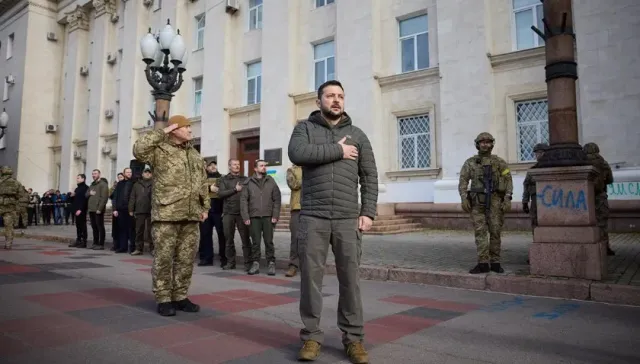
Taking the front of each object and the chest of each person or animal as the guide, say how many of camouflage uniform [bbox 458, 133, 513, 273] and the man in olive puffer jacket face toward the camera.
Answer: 2

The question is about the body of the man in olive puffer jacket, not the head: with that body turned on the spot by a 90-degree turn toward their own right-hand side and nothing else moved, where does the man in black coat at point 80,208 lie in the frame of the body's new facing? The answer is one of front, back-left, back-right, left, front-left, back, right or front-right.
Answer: front-right

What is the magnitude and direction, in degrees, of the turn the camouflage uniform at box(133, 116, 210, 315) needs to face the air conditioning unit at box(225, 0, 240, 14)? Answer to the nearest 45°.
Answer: approximately 135° to its left

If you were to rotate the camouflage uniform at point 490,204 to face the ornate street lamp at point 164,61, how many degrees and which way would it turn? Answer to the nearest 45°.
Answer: approximately 90° to its right

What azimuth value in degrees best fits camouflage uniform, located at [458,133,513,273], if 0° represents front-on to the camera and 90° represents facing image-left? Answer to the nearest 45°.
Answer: approximately 0°

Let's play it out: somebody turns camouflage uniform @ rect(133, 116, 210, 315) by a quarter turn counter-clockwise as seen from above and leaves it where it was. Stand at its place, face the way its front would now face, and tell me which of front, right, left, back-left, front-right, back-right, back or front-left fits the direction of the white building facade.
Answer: front

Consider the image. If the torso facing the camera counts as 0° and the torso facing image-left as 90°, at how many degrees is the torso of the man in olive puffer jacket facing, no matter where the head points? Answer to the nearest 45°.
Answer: approximately 0°

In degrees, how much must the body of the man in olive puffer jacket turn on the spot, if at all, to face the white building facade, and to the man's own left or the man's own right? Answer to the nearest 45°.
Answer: approximately 180°

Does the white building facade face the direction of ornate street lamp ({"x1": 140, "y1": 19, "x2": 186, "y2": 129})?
yes

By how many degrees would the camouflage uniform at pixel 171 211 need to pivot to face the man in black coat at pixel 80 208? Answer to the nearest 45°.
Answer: approximately 135° to its left

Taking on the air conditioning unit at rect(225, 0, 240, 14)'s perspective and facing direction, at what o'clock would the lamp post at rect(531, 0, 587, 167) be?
The lamp post is roughly at 10 o'clock from the air conditioning unit.
